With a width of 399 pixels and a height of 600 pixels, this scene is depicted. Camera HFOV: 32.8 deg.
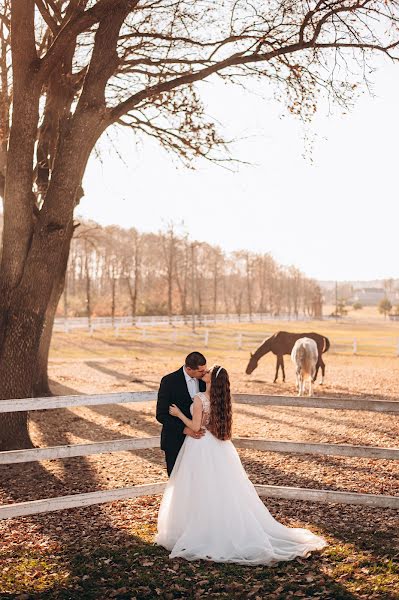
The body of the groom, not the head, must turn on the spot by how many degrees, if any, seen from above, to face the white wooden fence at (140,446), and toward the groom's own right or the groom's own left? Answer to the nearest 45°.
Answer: approximately 180°

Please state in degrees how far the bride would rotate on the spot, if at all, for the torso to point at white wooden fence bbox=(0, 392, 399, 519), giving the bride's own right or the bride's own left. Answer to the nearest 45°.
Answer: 0° — they already face it

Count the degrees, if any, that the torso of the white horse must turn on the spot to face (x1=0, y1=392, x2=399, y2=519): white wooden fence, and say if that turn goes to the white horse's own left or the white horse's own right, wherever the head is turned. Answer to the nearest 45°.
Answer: approximately 180°

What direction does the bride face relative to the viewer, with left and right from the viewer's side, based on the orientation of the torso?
facing away from the viewer and to the left of the viewer

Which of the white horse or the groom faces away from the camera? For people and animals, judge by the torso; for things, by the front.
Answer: the white horse

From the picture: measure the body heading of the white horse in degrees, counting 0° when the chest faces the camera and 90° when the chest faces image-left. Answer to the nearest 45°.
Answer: approximately 180°

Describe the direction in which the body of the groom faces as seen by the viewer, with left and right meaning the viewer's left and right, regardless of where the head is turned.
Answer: facing the viewer and to the right of the viewer

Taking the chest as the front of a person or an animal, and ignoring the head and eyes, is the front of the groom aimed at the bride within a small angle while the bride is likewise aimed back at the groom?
yes

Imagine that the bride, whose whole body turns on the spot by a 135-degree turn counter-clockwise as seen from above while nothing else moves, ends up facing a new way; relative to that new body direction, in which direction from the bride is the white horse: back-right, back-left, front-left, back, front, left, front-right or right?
back

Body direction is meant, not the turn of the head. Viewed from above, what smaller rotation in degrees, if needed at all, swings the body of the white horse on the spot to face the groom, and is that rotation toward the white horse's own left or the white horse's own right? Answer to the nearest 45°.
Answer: approximately 180°

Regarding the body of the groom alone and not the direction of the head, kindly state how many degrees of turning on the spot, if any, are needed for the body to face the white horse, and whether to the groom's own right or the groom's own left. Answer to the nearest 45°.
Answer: approximately 135° to the groom's own left

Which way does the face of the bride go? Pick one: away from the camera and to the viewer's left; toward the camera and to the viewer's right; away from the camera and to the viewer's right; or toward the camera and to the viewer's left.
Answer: away from the camera and to the viewer's left

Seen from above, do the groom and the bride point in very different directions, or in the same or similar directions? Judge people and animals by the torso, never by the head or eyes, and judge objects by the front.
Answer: very different directions

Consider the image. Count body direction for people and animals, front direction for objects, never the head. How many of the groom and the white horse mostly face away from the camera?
1
